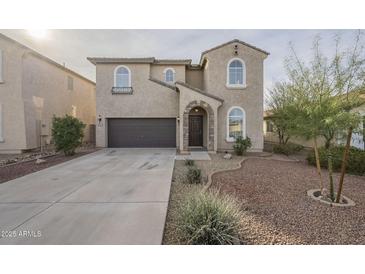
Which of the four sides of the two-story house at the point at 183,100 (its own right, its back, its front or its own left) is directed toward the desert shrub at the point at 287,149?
left

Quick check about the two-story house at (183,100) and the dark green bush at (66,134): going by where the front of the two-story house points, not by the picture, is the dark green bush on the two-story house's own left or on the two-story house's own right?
on the two-story house's own right

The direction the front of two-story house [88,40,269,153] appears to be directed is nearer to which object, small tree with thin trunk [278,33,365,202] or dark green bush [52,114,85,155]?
the small tree with thin trunk

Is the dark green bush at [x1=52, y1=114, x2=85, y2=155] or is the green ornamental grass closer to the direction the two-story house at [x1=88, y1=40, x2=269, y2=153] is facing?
the green ornamental grass

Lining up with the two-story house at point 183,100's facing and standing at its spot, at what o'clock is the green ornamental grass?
The green ornamental grass is roughly at 12 o'clock from the two-story house.

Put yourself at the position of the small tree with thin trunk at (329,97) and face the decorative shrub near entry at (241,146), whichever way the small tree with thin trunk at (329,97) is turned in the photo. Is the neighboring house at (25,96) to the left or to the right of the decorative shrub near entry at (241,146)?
left

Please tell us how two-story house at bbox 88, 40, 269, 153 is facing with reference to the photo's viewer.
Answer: facing the viewer

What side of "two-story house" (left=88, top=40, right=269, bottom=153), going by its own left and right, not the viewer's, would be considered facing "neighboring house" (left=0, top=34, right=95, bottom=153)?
right

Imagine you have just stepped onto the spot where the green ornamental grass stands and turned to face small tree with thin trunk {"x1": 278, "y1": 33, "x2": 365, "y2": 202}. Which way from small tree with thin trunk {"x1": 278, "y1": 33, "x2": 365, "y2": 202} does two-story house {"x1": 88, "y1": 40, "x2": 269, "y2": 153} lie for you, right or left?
left

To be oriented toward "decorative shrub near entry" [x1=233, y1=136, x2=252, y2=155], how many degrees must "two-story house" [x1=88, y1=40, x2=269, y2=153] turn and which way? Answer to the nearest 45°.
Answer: approximately 45° to its left

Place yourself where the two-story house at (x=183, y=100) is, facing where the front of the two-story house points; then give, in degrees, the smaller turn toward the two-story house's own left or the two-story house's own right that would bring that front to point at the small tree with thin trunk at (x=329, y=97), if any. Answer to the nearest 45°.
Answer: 0° — it already faces it
